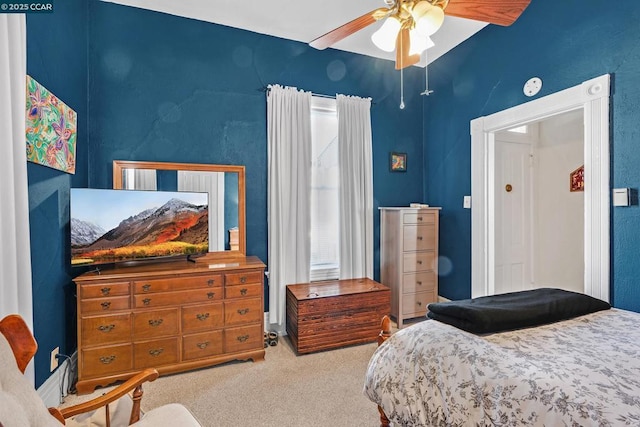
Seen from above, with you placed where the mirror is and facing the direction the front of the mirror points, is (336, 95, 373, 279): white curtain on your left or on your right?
on your left

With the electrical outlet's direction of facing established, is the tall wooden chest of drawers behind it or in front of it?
in front

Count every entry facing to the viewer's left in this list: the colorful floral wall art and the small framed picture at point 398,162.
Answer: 0

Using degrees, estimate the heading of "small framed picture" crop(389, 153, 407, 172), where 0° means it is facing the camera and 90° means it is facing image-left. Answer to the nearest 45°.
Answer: approximately 315°

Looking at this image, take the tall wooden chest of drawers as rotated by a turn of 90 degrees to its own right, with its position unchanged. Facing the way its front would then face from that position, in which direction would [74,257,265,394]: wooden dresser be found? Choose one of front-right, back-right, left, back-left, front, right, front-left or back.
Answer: front

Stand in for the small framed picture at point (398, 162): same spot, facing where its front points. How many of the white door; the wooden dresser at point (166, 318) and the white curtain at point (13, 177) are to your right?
2

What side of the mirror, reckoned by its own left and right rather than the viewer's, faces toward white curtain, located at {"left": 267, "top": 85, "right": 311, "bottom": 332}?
left

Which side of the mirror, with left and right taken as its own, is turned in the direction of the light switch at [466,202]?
left

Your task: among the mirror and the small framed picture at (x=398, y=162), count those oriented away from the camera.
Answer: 0

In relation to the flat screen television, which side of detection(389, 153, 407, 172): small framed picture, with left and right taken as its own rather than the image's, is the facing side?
right

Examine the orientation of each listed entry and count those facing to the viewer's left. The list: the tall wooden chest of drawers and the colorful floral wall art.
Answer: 0

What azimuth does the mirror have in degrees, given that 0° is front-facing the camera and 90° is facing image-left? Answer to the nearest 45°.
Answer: approximately 0°

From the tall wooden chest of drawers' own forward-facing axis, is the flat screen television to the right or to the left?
on its right

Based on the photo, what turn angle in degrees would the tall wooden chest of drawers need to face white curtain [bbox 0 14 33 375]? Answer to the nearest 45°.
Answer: approximately 90° to its right
